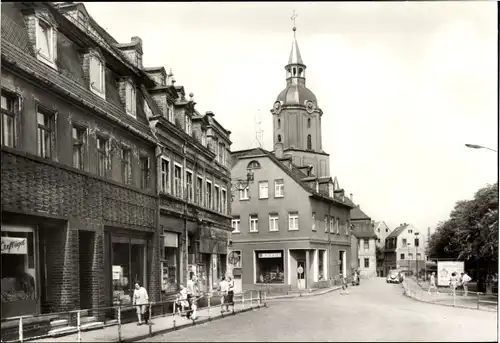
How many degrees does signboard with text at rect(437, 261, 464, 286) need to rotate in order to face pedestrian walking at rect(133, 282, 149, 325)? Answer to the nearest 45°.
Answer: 0° — it already faces them

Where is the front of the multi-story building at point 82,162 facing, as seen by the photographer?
facing the viewer and to the right of the viewer

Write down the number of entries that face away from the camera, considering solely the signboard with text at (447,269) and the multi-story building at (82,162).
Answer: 0

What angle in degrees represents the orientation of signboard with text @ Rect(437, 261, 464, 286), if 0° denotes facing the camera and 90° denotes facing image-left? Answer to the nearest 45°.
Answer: approximately 0°

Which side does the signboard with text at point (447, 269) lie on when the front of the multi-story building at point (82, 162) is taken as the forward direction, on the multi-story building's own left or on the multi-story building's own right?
on the multi-story building's own left
